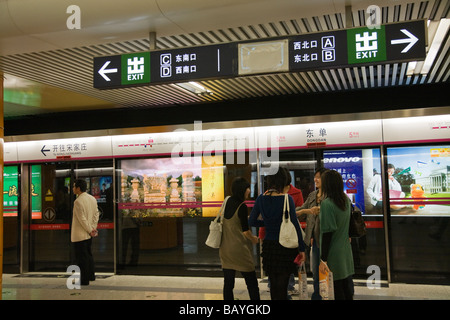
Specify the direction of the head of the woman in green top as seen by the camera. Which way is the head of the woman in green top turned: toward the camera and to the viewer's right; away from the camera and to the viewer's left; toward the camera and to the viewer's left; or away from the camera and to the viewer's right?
away from the camera and to the viewer's left

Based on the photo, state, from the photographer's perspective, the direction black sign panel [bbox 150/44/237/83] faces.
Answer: facing the viewer and to the left of the viewer

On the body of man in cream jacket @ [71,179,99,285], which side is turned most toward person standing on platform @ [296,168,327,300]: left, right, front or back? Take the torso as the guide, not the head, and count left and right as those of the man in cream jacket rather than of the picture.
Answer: back

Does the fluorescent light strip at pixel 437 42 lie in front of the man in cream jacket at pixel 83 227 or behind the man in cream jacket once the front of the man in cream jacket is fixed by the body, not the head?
behind

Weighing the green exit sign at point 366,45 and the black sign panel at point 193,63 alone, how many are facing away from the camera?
0

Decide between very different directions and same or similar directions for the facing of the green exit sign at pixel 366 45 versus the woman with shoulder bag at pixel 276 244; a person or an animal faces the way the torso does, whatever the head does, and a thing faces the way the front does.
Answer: very different directions

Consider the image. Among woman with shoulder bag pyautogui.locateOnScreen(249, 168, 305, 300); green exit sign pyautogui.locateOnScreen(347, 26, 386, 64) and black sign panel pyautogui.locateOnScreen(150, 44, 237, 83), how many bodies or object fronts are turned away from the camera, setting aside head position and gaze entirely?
1

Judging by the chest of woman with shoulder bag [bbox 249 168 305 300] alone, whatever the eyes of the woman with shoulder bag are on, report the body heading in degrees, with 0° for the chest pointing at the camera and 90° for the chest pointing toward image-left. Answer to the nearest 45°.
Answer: approximately 180°

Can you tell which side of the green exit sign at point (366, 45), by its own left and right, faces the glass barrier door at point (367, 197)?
back

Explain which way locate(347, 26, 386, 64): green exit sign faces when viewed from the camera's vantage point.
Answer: facing the viewer

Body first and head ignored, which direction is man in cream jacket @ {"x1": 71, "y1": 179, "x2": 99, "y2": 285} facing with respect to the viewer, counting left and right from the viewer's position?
facing away from the viewer and to the left of the viewer

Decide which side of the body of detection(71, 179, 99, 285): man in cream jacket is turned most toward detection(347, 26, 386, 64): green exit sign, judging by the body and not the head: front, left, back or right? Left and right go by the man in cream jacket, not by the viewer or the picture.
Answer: back

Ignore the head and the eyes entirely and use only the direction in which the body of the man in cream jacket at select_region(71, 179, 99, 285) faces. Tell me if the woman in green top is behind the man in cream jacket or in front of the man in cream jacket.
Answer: behind

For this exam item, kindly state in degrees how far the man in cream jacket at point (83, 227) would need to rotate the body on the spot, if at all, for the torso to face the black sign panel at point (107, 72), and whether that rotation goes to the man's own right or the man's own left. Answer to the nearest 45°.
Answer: approximately 135° to the man's own left
